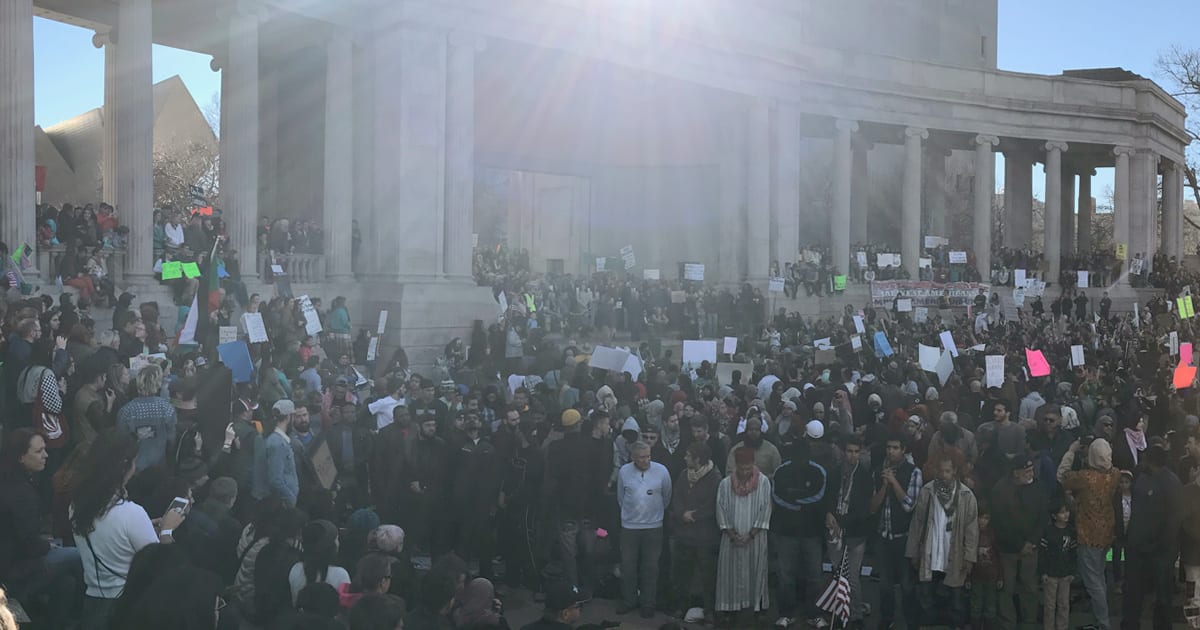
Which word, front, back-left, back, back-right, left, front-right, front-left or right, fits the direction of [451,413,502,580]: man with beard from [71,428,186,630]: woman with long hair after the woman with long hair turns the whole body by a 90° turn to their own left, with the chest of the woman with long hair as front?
right

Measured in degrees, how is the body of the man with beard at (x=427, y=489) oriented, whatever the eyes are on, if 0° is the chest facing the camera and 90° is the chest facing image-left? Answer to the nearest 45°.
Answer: approximately 0°

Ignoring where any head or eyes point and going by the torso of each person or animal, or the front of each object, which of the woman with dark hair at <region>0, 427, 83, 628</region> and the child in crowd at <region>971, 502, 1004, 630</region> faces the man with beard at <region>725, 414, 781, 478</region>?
the woman with dark hair

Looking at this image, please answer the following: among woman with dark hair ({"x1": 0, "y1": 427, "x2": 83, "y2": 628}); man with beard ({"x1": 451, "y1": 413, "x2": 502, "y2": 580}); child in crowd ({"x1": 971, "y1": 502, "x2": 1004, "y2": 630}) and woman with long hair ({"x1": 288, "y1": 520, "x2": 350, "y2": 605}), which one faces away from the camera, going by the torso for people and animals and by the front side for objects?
woman with long hair ({"x1": 288, "y1": 520, "x2": 350, "y2": 605})

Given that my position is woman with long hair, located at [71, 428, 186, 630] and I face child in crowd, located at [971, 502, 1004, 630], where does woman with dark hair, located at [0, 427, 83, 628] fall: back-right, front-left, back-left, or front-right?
back-left

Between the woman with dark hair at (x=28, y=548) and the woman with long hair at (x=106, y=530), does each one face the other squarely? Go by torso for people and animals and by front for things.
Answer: no

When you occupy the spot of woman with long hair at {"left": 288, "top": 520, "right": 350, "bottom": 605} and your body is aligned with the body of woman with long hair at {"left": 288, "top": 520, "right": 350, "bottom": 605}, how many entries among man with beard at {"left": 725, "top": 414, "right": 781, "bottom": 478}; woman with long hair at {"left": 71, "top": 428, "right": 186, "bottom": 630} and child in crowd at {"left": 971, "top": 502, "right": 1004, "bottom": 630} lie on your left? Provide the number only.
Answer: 1

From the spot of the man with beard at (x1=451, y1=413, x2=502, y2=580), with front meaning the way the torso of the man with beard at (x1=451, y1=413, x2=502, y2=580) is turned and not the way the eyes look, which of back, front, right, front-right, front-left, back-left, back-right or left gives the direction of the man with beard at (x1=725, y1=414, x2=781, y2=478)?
left

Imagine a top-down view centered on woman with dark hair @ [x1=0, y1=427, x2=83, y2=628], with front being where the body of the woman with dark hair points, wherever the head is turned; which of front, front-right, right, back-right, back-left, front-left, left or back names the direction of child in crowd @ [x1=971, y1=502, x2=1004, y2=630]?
front

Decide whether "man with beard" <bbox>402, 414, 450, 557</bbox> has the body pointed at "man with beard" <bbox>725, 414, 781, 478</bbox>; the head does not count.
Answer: no

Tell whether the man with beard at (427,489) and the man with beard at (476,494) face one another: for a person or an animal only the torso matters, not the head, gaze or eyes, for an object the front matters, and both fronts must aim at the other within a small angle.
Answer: no

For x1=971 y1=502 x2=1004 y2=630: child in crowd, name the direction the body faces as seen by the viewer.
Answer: toward the camera

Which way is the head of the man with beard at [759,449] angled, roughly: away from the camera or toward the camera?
toward the camera

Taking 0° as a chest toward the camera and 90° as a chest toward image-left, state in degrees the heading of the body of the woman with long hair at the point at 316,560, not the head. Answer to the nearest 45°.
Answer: approximately 180°

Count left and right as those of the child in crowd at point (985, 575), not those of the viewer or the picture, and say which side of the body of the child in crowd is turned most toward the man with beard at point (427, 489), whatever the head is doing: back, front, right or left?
right

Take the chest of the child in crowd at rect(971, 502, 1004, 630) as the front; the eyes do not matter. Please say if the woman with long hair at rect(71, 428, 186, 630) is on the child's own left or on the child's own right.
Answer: on the child's own right

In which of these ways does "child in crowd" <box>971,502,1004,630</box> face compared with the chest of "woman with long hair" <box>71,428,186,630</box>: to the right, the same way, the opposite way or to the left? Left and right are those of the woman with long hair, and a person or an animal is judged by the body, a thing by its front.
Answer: the opposite way

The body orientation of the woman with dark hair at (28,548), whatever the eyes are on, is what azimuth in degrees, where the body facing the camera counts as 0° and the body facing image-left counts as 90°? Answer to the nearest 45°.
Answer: approximately 270°

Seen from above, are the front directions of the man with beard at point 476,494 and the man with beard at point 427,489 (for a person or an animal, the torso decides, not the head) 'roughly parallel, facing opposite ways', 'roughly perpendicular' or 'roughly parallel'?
roughly parallel

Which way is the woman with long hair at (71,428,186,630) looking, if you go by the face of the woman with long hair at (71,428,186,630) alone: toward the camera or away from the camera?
away from the camera
